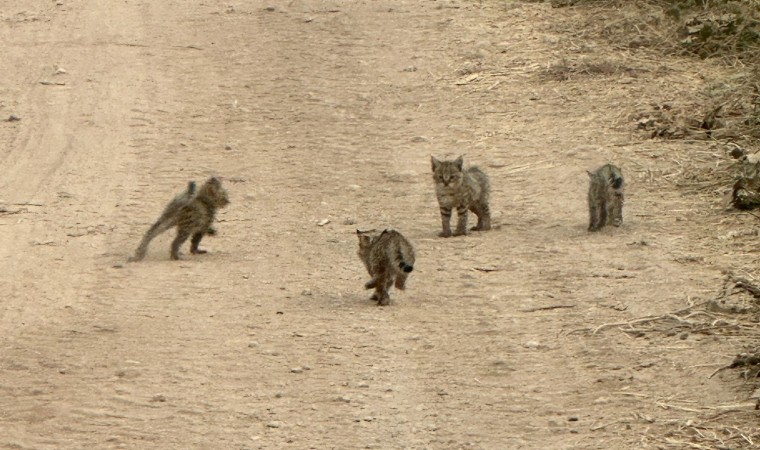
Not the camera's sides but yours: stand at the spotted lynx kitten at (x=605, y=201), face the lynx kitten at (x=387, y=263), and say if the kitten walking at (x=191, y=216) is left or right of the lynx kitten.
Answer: right

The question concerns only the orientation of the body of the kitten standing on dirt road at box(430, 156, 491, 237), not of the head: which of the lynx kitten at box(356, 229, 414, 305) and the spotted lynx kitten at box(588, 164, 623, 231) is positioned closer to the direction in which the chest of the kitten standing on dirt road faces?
the lynx kitten

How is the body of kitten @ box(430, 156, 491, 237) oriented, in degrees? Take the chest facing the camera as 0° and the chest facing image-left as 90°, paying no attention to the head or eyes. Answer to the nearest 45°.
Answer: approximately 45°

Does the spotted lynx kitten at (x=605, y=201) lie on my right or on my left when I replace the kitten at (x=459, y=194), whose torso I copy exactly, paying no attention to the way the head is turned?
on my left

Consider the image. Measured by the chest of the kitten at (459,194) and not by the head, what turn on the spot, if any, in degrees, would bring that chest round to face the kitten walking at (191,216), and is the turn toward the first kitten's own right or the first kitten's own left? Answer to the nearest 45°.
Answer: approximately 45° to the first kitten's own right
